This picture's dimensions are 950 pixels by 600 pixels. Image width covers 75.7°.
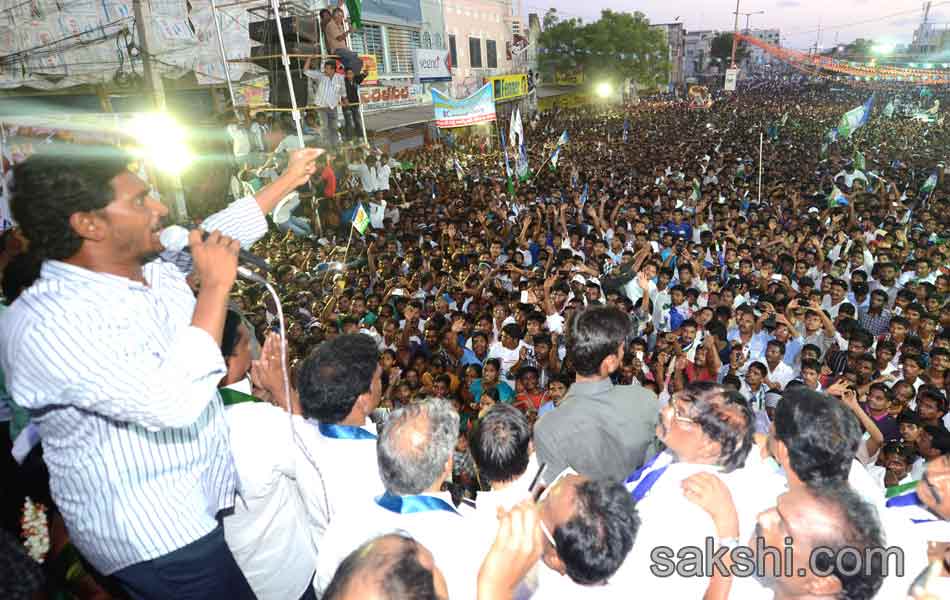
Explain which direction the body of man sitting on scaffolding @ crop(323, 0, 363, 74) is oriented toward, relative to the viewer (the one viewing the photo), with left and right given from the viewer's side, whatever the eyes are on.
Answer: facing the viewer and to the right of the viewer

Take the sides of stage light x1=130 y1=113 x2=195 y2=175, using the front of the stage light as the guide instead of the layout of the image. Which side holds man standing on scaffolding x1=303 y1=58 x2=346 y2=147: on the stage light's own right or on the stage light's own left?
on the stage light's own left

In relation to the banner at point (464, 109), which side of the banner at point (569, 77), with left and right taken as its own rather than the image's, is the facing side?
front

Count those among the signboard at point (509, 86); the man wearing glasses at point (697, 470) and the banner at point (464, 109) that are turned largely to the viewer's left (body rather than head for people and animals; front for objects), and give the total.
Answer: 1

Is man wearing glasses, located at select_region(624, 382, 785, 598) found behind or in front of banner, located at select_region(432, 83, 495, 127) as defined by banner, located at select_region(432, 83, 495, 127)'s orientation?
in front

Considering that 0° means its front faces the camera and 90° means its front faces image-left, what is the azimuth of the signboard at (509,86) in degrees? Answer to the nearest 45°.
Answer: approximately 315°

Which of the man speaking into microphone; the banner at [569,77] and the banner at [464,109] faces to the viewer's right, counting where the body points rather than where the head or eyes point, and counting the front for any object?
the man speaking into microphone

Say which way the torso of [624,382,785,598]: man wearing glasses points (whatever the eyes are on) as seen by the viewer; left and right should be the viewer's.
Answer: facing to the left of the viewer

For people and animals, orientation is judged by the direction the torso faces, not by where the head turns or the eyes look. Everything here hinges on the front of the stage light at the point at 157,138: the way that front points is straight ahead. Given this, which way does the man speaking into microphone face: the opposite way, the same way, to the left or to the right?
to the left

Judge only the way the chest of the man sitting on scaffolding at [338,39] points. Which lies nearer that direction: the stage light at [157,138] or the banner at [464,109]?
the banner

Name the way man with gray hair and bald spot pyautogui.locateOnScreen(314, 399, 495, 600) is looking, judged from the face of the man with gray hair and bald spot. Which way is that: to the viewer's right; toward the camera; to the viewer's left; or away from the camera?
away from the camera

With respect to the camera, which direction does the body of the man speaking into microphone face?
to the viewer's right

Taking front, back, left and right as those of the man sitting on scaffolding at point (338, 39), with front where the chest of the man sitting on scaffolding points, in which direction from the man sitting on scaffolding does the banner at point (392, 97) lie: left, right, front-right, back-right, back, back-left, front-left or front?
back-left

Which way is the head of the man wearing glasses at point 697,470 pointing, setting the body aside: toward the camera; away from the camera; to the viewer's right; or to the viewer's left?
to the viewer's left
